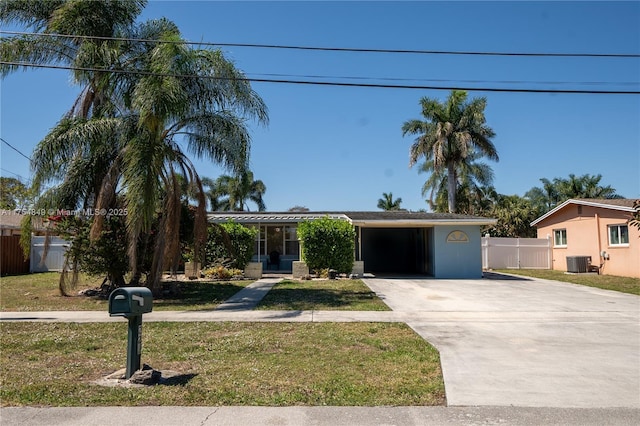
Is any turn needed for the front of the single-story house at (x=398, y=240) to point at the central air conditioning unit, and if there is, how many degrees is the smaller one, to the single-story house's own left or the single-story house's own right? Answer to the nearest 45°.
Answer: approximately 90° to the single-story house's own left

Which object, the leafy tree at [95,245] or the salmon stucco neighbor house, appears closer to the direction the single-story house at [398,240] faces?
the leafy tree

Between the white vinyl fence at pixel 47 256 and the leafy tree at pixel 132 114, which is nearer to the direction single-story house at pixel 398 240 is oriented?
the leafy tree

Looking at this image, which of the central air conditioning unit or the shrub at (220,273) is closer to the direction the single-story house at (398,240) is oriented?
the shrub

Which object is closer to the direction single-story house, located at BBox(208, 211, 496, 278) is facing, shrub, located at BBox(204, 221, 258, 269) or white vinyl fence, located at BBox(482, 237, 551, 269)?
the shrub

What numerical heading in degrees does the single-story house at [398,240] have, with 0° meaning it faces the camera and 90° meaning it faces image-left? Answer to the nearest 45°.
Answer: approximately 0°

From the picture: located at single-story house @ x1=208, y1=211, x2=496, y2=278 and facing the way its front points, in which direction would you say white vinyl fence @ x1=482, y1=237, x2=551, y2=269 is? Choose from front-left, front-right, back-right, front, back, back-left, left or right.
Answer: back-left

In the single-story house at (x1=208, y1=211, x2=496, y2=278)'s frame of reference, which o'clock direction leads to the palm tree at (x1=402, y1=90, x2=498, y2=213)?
The palm tree is roughly at 7 o'clock from the single-story house.

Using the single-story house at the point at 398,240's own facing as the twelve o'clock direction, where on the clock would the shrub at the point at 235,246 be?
The shrub is roughly at 2 o'clock from the single-story house.
